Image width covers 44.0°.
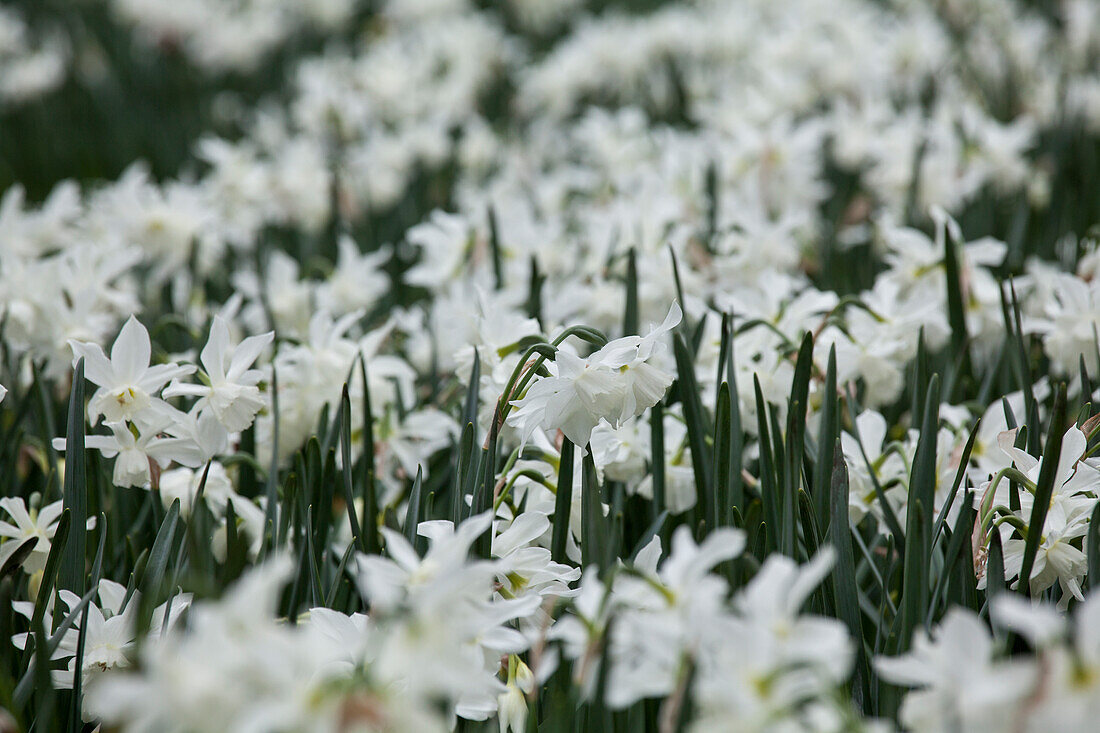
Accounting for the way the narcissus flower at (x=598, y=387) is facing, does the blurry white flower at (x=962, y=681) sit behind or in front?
in front

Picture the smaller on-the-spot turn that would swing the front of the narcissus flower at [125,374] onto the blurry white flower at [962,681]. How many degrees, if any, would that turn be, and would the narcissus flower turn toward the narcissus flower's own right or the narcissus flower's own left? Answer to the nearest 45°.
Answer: approximately 45° to the narcissus flower's own left

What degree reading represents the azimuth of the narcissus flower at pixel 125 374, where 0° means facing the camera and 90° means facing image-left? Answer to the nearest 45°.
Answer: approximately 0°

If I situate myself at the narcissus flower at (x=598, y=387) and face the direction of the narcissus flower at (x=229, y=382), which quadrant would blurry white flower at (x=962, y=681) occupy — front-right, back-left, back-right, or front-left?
back-left
